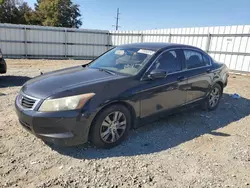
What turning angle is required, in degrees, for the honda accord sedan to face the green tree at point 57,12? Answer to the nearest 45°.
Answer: approximately 135° to its right

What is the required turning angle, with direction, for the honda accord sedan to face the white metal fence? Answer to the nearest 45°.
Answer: approximately 135° to its right

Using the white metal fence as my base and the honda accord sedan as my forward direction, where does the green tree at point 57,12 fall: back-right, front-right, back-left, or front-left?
back-right

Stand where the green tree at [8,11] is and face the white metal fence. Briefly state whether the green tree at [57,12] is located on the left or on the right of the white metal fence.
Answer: left

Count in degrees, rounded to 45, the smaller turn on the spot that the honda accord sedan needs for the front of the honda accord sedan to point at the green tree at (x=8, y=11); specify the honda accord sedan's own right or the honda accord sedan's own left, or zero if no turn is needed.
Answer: approximately 90° to the honda accord sedan's own right

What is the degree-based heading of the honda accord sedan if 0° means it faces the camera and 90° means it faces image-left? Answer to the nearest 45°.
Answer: approximately 45°
